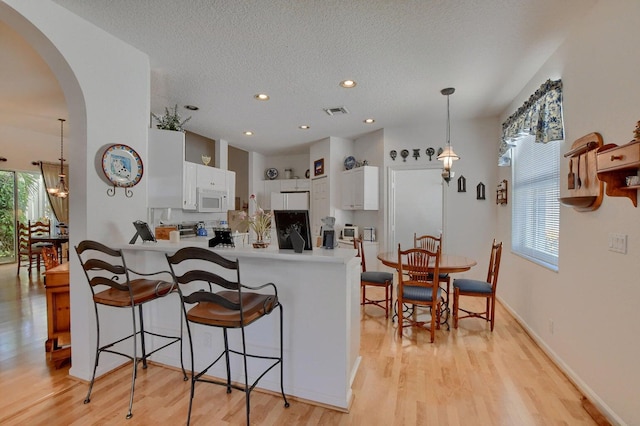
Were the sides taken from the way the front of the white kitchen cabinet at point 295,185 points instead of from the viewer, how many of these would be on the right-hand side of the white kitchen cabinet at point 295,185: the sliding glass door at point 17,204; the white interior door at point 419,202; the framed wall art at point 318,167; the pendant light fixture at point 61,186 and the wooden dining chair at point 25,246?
3

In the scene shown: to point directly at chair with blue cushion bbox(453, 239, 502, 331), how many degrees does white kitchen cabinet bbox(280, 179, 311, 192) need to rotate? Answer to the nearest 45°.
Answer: approximately 45° to its left

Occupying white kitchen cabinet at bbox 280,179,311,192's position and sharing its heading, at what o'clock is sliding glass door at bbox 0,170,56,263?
The sliding glass door is roughly at 3 o'clock from the white kitchen cabinet.

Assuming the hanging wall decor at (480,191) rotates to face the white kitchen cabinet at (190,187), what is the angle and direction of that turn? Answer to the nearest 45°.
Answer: approximately 45° to its right

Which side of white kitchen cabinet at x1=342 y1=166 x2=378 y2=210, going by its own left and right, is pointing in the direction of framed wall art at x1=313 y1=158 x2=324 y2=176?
right

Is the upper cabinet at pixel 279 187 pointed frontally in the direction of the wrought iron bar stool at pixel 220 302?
yes

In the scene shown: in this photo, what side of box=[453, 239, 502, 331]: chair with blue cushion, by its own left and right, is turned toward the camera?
left

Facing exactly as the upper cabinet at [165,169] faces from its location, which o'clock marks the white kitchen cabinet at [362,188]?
The white kitchen cabinet is roughly at 10 o'clock from the upper cabinet.

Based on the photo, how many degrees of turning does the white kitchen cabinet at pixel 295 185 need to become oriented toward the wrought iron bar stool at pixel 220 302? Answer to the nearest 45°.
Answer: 0° — it already faces it

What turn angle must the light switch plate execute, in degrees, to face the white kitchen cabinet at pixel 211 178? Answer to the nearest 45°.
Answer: approximately 45° to its right

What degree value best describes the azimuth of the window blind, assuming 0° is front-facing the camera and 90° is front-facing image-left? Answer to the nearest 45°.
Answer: approximately 45°
